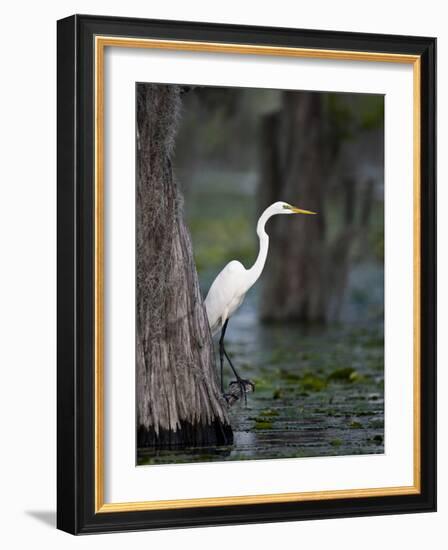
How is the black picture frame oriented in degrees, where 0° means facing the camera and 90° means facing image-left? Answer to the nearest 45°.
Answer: approximately 315°
